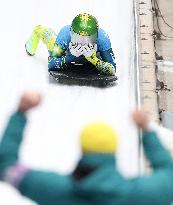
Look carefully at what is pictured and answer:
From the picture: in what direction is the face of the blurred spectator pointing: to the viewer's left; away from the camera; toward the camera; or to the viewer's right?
away from the camera

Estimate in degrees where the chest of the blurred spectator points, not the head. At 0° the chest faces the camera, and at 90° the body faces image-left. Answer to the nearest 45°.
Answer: approximately 180°
